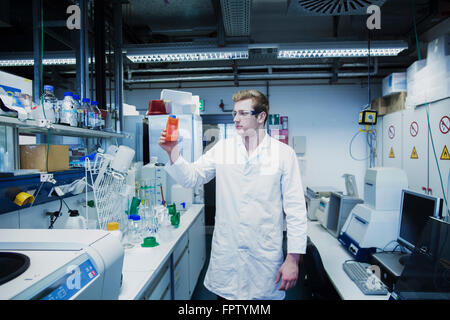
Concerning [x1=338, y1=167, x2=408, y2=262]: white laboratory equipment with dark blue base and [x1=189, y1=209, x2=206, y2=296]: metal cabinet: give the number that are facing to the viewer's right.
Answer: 1

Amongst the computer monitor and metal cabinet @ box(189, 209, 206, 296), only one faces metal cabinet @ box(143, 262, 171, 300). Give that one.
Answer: the computer monitor

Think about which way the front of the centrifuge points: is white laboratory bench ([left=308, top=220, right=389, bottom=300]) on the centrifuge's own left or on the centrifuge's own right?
on the centrifuge's own left

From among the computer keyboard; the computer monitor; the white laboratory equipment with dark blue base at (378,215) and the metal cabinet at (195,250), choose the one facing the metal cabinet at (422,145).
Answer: the metal cabinet at (195,250)

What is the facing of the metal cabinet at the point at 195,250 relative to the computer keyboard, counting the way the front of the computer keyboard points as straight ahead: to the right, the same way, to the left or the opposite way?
the opposite way

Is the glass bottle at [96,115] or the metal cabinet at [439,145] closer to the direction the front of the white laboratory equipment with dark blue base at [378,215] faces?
the glass bottle

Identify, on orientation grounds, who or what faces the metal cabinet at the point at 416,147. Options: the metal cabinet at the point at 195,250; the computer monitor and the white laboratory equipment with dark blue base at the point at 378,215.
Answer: the metal cabinet at the point at 195,250

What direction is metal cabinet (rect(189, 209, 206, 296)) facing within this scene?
to the viewer's right

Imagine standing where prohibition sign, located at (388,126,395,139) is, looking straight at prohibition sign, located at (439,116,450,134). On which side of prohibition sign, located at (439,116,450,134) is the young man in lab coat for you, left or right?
right

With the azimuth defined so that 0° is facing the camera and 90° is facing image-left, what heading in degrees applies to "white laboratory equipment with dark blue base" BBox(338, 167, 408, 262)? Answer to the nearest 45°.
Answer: approximately 45°

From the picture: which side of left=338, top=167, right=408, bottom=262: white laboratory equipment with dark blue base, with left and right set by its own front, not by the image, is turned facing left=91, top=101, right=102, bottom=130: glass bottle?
front

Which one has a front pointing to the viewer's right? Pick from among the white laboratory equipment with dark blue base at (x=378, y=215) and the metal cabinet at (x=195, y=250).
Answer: the metal cabinet

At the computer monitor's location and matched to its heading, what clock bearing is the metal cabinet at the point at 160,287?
The metal cabinet is roughly at 12 o'clock from the computer monitor.

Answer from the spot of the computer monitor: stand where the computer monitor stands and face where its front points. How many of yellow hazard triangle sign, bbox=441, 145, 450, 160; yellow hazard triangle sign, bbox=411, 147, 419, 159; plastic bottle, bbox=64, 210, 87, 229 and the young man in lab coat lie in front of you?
2

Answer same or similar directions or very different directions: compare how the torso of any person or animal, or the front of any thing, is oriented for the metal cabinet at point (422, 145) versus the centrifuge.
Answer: very different directions

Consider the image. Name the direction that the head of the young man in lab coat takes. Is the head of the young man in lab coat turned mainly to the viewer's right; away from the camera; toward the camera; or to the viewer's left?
to the viewer's left

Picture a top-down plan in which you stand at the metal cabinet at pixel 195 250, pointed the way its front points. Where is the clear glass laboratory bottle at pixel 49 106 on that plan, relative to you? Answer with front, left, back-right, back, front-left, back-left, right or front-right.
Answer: back-right

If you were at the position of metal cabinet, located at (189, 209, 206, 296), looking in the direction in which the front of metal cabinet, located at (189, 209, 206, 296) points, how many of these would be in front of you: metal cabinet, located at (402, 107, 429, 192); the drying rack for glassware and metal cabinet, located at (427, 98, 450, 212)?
2
